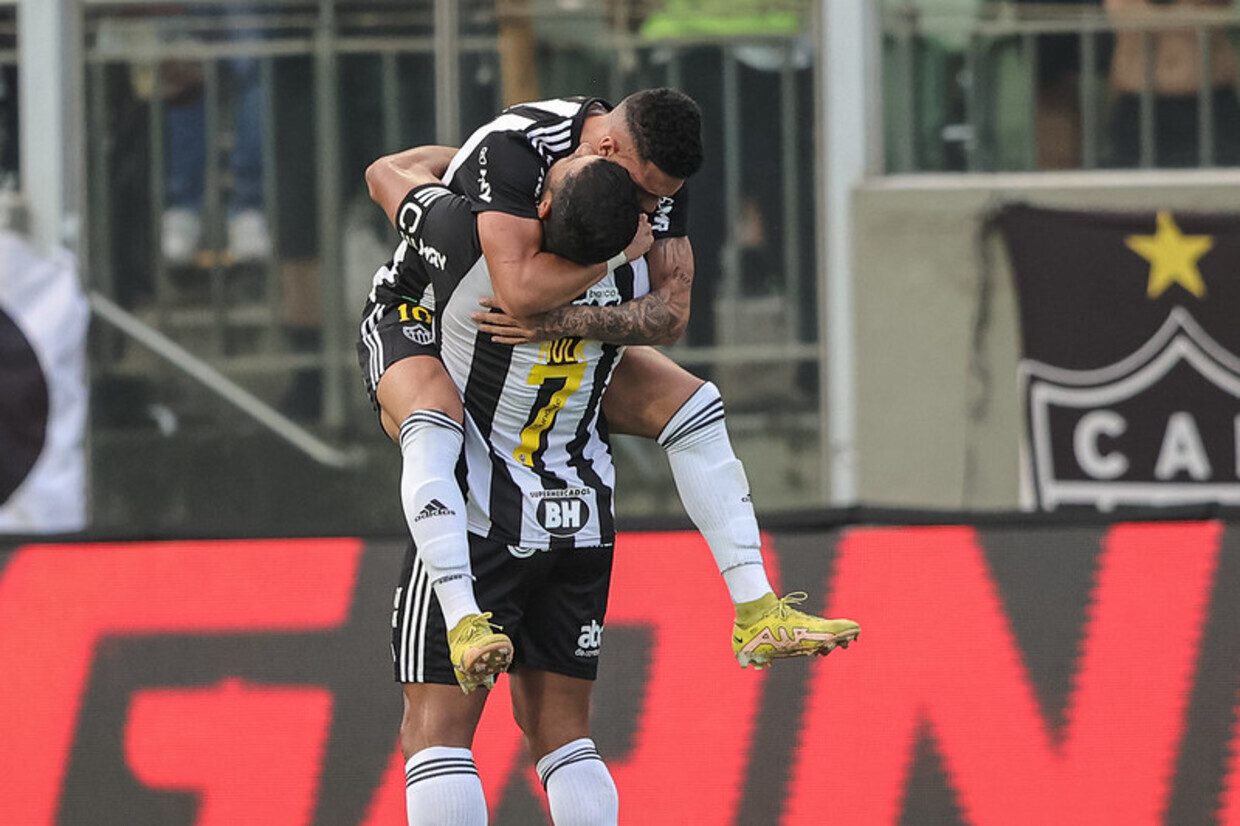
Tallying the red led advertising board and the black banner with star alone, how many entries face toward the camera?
2

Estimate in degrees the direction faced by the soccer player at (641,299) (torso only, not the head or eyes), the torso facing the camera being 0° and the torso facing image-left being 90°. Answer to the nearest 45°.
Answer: approximately 315°

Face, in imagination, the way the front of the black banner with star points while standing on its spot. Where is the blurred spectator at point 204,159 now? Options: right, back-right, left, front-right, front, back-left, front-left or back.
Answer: right

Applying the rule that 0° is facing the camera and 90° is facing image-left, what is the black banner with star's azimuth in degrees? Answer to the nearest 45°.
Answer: approximately 0°

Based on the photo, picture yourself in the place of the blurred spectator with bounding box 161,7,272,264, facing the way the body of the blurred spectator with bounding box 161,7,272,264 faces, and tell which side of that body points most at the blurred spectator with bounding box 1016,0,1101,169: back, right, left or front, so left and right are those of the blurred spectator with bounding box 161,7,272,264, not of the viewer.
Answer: left

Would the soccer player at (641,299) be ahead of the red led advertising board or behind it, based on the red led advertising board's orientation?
ahead

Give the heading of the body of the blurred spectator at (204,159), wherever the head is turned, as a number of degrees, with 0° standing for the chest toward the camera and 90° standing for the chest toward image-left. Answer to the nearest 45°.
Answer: approximately 0°

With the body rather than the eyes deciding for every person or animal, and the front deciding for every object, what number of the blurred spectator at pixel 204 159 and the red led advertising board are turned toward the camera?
2

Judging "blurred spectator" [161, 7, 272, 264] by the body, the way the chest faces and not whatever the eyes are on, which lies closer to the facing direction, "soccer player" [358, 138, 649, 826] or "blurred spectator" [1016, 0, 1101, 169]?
the soccer player

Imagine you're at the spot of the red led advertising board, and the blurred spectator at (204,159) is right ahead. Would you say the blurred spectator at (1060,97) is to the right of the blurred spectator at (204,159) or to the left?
right

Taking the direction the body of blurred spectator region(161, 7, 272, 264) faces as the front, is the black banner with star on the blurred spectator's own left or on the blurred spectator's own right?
on the blurred spectator's own left
